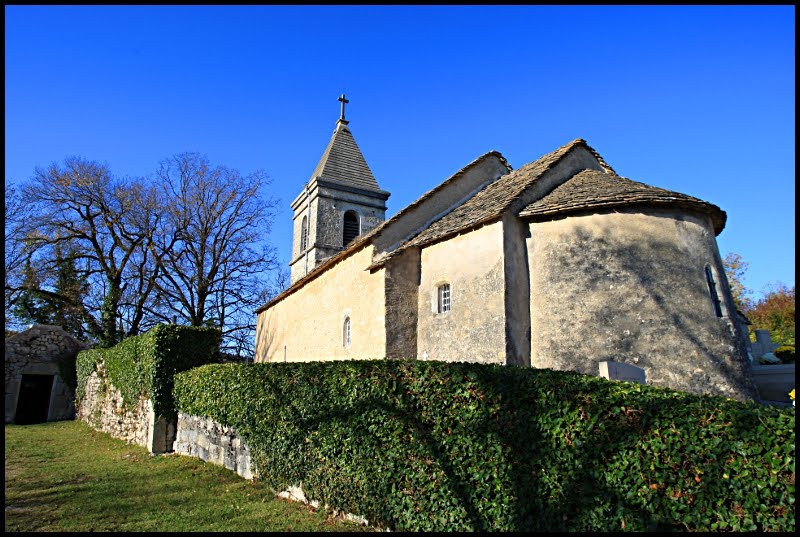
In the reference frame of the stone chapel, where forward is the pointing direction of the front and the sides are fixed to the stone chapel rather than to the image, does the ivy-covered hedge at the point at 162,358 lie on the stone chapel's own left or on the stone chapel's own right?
on the stone chapel's own left

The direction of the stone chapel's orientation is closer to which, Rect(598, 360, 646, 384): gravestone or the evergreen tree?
the evergreen tree

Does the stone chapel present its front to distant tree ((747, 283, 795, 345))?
no

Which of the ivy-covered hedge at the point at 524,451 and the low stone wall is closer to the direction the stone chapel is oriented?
the low stone wall

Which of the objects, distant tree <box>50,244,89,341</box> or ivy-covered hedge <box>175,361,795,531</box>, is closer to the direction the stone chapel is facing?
the distant tree

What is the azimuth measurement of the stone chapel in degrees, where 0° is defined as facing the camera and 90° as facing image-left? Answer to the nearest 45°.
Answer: approximately 135°

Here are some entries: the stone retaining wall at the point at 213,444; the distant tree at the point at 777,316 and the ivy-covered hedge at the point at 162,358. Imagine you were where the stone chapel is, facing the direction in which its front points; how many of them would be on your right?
1

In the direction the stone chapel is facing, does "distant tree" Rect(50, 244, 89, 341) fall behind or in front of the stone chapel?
in front

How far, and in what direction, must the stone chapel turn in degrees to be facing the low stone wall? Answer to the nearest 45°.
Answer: approximately 45° to its left

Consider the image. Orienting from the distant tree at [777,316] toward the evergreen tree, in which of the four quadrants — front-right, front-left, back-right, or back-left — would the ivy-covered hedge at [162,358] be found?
front-left
